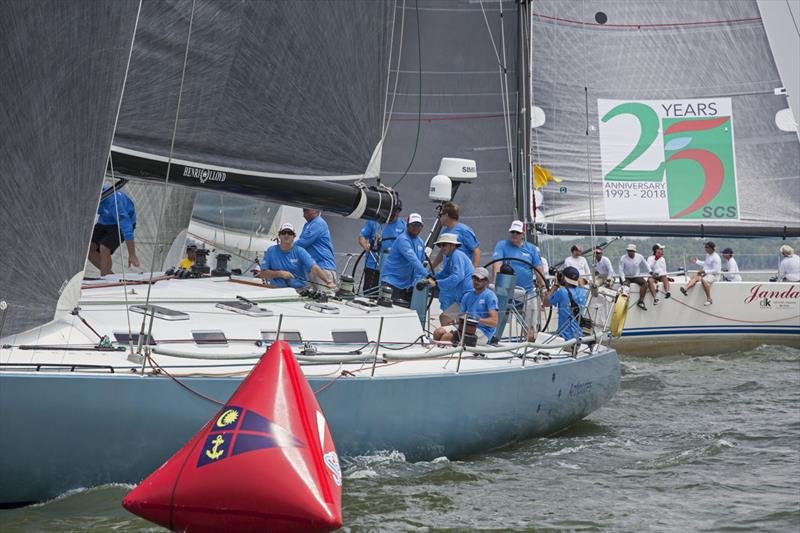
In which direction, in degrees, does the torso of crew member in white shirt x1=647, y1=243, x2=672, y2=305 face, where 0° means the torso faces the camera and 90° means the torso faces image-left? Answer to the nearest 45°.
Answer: approximately 0°

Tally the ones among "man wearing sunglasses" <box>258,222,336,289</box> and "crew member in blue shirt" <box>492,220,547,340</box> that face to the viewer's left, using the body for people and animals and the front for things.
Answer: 0

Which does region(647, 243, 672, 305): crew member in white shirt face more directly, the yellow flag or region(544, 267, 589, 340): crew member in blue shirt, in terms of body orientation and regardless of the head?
the crew member in blue shirt

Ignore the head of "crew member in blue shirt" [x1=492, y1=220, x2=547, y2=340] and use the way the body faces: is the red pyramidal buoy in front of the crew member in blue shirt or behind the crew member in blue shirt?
in front

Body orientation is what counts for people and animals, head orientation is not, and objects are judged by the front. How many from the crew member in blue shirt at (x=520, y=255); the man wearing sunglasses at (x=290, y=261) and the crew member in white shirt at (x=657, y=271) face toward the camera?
3

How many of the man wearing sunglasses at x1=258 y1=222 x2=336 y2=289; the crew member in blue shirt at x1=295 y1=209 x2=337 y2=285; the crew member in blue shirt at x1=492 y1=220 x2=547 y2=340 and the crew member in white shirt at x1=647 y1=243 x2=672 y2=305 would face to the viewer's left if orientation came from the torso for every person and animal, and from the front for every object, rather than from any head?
1

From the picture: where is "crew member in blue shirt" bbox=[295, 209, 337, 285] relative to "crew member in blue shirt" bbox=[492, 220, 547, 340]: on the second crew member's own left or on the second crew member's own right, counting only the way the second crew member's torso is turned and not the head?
on the second crew member's own right

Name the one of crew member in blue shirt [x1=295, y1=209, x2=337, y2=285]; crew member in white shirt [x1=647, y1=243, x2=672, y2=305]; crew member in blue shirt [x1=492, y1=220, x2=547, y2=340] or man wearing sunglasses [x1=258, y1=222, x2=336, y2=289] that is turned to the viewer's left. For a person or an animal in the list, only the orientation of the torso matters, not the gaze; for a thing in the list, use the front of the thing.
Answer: crew member in blue shirt [x1=295, y1=209, x2=337, y2=285]

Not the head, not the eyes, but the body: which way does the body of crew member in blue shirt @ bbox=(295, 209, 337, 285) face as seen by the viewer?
to the viewer's left

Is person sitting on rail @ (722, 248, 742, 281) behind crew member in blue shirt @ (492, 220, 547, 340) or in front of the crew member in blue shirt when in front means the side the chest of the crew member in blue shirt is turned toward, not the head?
behind

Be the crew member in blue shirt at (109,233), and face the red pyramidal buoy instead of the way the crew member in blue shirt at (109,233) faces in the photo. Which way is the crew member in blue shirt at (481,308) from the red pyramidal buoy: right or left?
left

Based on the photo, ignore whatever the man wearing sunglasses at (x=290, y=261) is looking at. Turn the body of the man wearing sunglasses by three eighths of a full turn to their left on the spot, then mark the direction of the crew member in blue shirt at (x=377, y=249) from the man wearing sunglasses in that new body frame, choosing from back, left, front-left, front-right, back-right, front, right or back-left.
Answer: front

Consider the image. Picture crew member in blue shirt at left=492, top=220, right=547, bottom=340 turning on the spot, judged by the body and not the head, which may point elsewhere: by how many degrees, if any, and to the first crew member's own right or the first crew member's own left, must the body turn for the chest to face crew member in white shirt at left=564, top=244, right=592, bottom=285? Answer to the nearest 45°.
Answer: approximately 180°

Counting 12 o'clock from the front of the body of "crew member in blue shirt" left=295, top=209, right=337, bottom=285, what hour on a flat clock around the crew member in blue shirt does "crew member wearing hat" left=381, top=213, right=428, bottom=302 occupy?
The crew member wearing hat is roughly at 7 o'clock from the crew member in blue shirt.
